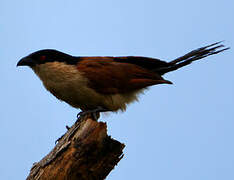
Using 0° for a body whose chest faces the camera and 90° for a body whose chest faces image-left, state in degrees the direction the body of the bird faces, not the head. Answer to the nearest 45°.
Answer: approximately 90°
